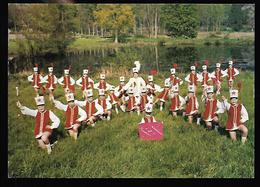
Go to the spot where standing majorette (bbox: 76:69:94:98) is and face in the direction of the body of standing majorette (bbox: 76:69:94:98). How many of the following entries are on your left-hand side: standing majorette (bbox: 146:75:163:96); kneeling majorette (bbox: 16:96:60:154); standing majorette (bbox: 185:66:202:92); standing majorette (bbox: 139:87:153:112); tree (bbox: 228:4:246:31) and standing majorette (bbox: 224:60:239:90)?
5

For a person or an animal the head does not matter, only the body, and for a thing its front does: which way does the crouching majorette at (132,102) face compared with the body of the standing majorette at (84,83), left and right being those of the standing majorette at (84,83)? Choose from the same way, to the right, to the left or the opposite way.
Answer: the same way

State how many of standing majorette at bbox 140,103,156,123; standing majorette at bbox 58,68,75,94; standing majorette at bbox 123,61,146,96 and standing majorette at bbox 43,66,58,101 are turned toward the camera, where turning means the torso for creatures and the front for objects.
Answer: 4

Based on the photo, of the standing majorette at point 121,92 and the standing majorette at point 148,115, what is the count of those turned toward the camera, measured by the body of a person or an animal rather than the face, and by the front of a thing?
2

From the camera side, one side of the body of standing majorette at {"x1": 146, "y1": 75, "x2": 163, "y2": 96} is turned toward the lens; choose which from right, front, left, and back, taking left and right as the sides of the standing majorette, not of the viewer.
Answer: front

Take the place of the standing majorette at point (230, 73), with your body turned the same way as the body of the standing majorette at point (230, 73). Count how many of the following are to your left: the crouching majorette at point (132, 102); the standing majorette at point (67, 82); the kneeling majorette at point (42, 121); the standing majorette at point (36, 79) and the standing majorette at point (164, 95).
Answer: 0

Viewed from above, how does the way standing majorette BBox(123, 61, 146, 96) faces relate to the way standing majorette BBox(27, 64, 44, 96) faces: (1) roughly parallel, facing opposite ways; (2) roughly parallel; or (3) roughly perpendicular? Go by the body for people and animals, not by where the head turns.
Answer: roughly parallel

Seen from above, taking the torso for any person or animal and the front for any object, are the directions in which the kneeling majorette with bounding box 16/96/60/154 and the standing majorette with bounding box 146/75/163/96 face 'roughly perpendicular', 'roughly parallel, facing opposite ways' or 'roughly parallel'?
roughly parallel

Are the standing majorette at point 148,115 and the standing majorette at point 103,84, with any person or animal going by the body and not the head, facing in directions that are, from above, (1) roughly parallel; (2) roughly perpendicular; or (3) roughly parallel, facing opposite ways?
roughly parallel

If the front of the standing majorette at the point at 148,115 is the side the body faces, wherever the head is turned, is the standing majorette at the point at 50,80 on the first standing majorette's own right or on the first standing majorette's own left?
on the first standing majorette's own right

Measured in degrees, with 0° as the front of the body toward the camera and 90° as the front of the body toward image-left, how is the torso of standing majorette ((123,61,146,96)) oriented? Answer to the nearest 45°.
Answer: approximately 0°

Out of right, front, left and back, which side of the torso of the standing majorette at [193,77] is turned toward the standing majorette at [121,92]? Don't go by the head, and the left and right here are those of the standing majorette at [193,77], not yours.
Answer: right

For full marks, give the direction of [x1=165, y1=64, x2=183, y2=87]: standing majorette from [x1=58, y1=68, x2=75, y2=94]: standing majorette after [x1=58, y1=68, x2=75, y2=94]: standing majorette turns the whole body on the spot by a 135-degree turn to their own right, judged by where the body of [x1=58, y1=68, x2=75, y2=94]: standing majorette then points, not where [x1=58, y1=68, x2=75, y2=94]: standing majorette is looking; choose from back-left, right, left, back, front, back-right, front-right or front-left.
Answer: back-right

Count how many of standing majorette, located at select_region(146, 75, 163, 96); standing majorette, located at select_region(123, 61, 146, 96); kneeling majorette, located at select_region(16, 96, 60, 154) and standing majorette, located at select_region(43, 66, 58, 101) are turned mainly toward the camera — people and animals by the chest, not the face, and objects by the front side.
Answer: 4

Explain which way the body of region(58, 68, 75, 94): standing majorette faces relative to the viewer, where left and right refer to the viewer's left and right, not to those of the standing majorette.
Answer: facing the viewer

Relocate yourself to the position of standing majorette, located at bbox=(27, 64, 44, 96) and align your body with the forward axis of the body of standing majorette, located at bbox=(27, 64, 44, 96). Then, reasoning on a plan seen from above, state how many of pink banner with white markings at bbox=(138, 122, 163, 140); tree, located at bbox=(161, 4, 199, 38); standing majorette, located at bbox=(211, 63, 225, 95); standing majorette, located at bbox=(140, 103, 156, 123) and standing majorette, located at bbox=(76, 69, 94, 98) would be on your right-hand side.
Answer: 0
